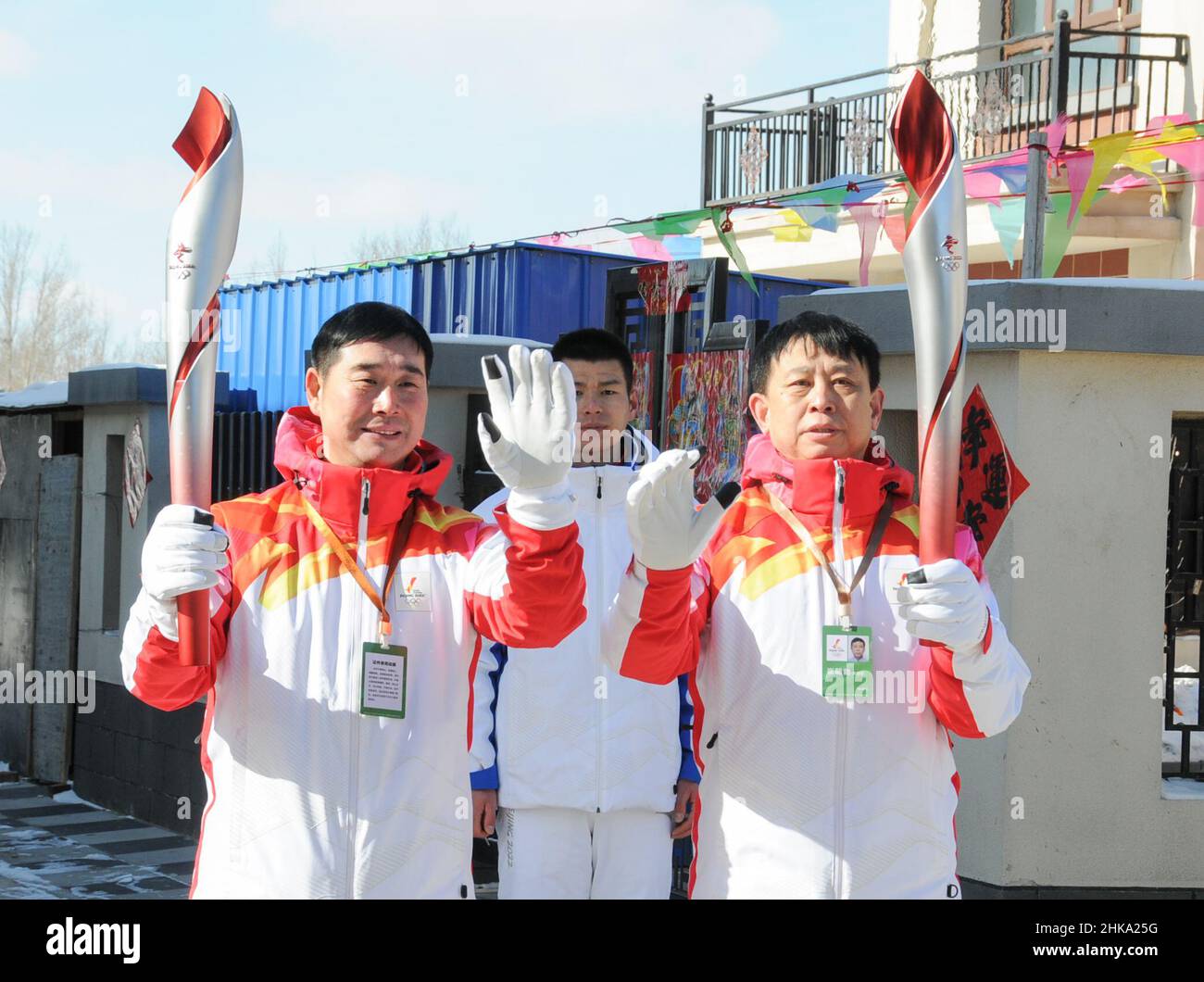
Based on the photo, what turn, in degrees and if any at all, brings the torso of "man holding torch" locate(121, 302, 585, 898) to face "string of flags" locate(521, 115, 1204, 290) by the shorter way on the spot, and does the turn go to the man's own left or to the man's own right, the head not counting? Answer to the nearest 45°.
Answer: approximately 135° to the man's own left

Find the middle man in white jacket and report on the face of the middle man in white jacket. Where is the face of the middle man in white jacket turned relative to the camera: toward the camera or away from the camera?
toward the camera

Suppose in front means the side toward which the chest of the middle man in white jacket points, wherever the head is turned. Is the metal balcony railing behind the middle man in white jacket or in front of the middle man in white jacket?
behind

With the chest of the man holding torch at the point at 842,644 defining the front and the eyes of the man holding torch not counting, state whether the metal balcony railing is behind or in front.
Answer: behind

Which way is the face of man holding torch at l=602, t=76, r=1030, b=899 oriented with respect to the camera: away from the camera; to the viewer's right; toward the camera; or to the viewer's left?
toward the camera

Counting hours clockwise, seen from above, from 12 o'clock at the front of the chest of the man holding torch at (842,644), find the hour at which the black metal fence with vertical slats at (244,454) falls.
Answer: The black metal fence with vertical slats is roughly at 5 o'clock from the man holding torch.

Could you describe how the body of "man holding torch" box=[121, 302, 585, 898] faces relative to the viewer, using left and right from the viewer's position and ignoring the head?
facing the viewer

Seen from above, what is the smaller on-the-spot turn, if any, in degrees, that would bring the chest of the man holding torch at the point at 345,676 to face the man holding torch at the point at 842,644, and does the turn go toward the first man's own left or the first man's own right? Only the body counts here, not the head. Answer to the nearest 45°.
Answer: approximately 90° to the first man's own left

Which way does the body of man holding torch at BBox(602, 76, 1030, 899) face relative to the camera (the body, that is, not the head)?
toward the camera

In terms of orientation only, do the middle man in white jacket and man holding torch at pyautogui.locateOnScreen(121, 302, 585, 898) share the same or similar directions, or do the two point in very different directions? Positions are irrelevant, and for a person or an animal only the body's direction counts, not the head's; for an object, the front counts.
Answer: same or similar directions

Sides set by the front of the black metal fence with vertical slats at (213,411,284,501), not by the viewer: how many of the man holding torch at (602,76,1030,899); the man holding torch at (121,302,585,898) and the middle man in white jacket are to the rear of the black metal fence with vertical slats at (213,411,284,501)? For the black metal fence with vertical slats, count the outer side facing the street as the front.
0
